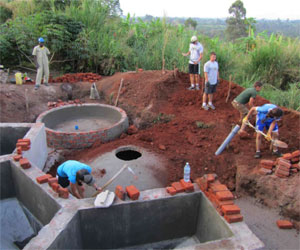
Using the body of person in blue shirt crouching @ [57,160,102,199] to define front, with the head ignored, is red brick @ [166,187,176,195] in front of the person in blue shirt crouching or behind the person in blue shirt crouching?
in front

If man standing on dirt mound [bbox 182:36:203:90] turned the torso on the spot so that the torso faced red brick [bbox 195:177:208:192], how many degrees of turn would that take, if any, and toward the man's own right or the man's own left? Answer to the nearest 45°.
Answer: approximately 45° to the man's own left

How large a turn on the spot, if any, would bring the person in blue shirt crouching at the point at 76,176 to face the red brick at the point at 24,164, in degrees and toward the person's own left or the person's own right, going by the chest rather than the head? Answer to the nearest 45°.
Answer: approximately 135° to the person's own right

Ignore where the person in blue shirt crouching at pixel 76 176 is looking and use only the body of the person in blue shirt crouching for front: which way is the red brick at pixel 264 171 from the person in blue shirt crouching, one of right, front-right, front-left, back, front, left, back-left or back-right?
front-left

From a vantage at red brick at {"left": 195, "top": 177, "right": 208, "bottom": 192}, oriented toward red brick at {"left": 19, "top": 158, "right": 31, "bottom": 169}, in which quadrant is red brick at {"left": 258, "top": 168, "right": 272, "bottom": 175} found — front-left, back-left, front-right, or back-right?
back-right

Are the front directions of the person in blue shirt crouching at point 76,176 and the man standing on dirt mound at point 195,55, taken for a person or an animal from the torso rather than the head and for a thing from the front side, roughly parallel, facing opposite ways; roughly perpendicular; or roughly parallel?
roughly perpendicular

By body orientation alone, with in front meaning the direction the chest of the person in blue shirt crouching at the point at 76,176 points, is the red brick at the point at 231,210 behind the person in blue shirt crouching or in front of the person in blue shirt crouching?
in front

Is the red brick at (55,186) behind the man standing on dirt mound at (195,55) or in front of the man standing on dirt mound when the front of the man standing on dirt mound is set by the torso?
in front

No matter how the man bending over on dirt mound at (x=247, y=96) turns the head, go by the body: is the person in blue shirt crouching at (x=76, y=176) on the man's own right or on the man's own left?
on the man's own right

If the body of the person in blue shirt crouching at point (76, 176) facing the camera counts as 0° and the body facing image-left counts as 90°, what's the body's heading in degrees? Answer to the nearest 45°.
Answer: approximately 315°

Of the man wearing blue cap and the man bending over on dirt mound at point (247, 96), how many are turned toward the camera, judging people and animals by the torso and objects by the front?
1
